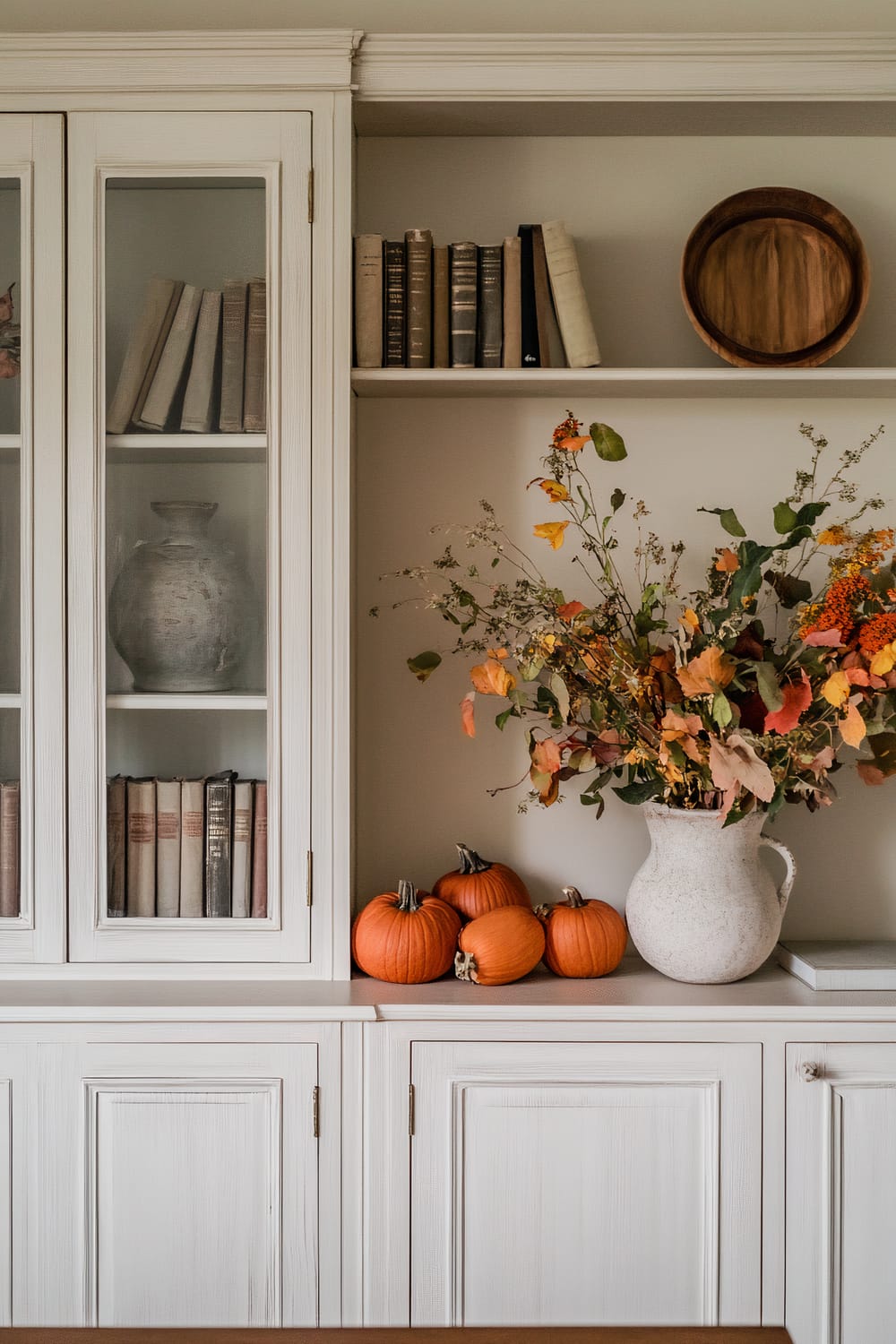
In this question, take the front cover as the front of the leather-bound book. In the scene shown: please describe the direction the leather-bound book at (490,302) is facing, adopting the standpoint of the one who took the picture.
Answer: facing to the right of the viewer

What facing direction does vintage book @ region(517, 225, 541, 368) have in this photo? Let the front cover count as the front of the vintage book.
to the viewer's right

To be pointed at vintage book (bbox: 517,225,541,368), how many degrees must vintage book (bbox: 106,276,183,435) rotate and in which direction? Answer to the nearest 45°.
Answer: approximately 90° to its left

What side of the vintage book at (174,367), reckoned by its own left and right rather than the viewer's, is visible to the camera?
right

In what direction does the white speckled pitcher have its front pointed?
to the viewer's left
